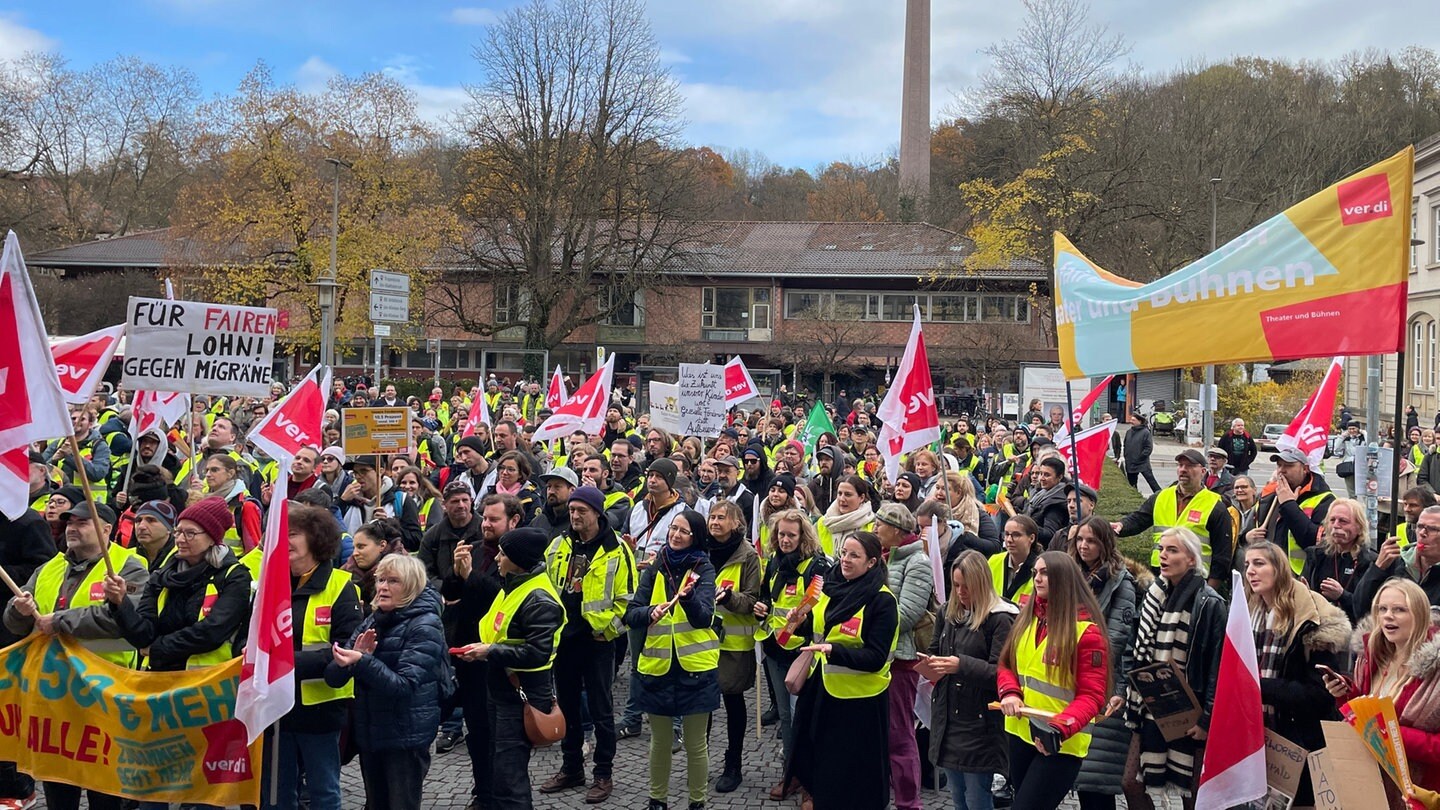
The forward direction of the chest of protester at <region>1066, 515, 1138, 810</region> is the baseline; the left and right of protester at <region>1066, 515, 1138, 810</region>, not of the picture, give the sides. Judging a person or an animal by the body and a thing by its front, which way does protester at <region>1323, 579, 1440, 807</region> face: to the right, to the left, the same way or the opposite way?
the same way

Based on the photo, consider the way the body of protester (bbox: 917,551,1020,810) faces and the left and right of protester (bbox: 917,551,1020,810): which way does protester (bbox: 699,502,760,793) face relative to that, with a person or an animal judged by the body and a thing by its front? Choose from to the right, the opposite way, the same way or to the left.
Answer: the same way

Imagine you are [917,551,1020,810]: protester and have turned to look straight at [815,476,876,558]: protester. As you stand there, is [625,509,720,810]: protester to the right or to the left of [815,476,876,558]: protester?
left

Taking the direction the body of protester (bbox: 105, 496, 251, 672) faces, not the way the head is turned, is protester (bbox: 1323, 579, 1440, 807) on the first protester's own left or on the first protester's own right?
on the first protester's own left

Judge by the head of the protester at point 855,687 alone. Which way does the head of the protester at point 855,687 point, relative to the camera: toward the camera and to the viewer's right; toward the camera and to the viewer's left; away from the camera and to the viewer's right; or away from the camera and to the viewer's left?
toward the camera and to the viewer's left

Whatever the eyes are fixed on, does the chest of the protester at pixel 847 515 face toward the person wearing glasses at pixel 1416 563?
no

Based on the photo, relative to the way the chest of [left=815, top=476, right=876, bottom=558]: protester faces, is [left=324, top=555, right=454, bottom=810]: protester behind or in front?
in front

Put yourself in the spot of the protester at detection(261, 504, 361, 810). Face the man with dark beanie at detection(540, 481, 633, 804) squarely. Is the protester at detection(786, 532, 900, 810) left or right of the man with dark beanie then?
right

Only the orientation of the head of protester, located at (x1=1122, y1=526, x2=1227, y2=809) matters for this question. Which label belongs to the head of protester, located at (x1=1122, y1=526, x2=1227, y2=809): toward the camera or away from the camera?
toward the camera

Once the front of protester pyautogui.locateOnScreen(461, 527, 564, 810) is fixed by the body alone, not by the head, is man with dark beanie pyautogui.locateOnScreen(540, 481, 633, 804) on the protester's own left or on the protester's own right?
on the protester's own right

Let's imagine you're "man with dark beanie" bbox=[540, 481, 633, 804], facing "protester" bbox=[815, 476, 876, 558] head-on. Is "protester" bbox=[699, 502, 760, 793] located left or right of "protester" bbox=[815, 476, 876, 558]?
right

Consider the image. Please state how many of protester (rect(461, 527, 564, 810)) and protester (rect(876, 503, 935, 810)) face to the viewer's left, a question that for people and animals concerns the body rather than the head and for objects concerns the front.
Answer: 2

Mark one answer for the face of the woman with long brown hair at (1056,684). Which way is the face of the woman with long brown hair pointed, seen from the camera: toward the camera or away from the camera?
toward the camera

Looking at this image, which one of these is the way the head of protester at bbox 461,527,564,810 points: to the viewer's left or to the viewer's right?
to the viewer's left

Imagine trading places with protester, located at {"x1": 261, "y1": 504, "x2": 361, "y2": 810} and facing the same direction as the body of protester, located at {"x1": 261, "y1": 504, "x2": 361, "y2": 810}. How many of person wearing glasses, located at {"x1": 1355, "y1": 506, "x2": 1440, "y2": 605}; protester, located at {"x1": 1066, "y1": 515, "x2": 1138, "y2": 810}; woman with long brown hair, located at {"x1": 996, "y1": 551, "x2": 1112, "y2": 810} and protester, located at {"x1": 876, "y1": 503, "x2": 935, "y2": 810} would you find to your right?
0

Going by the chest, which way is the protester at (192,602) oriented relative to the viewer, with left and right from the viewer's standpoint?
facing the viewer and to the left of the viewer

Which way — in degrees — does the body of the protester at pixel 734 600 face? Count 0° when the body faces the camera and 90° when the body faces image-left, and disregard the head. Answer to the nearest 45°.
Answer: approximately 45°

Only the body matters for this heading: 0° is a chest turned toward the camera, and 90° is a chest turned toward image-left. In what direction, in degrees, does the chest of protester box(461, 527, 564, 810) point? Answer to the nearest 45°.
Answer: approximately 90°
